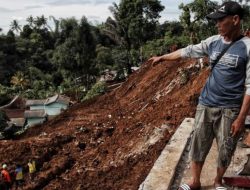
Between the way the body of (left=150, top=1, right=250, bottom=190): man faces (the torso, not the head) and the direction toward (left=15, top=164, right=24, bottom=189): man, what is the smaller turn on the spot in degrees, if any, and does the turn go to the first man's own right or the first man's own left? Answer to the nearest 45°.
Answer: approximately 90° to the first man's own right

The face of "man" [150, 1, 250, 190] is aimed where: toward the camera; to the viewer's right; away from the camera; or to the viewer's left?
to the viewer's left

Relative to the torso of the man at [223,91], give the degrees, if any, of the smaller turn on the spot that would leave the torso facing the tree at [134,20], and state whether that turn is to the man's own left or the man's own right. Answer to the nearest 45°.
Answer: approximately 135° to the man's own right

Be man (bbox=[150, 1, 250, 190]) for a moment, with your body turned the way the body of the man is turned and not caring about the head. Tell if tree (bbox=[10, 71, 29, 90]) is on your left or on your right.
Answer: on your right

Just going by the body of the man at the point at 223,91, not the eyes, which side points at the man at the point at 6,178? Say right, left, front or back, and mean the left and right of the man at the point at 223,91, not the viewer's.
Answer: right

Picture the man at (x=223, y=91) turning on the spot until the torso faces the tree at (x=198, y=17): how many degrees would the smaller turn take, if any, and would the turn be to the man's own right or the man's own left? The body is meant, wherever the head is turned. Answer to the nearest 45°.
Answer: approximately 135° to the man's own right

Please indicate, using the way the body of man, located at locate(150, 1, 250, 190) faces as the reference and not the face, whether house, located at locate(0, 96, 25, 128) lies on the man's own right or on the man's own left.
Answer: on the man's own right

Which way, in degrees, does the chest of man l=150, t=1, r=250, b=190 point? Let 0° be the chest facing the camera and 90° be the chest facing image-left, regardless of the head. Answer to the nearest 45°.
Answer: approximately 45°
